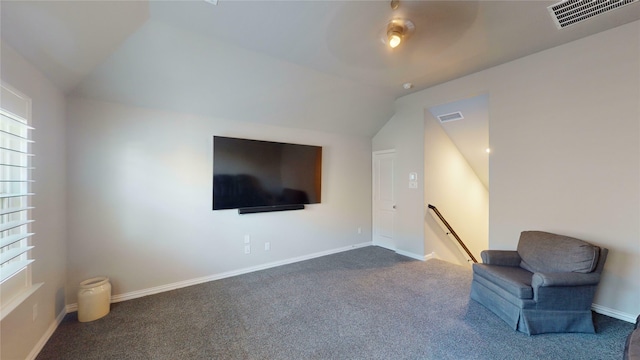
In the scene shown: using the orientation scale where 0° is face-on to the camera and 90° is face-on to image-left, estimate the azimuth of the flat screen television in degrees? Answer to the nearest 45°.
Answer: approximately 315°

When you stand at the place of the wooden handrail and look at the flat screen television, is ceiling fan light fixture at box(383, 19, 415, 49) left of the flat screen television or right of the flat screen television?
left

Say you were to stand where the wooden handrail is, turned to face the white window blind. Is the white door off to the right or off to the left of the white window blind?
right

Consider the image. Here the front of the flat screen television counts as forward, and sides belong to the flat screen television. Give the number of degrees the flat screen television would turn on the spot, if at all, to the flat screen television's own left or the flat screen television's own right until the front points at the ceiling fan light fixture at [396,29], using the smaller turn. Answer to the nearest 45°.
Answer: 0° — it already faces it

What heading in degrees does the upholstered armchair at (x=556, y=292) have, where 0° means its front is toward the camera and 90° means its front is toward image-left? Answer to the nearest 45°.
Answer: approximately 45°

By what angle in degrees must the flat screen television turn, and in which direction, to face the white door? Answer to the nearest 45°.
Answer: approximately 45° to its left

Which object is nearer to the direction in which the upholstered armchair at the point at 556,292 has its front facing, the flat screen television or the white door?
the flat screen television

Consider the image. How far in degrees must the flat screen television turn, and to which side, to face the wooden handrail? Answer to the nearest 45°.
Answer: approximately 45° to its left

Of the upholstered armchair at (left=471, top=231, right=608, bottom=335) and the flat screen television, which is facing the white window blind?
the upholstered armchair
